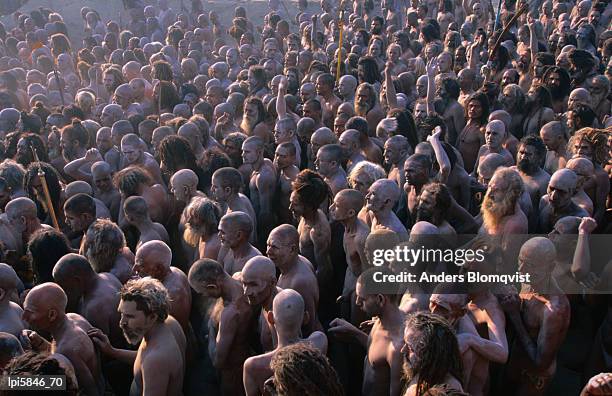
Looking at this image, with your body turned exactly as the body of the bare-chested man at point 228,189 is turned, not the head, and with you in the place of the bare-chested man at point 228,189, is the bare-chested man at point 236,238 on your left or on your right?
on your left

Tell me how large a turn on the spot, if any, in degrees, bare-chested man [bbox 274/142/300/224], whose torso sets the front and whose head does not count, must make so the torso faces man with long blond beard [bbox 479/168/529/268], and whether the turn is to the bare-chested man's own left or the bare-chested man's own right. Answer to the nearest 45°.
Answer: approximately 90° to the bare-chested man's own left

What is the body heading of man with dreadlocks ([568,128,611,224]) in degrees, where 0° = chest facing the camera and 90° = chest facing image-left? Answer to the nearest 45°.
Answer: approximately 45°

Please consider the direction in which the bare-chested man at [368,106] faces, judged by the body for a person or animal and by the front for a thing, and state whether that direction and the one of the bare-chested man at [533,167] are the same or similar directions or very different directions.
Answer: same or similar directions

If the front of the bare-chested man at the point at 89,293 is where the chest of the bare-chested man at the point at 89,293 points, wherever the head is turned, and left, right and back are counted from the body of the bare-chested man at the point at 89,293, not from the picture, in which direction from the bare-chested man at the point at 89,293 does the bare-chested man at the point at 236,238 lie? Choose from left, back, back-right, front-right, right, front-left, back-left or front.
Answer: back

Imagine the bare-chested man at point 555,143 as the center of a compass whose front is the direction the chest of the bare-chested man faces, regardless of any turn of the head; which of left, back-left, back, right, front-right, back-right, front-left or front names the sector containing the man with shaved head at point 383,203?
front

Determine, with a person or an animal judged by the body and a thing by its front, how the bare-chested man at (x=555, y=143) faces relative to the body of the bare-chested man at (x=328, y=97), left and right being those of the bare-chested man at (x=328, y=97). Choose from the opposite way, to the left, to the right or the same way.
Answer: the same way

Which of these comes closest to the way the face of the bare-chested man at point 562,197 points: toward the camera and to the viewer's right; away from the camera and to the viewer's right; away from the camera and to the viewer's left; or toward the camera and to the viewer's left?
toward the camera and to the viewer's left

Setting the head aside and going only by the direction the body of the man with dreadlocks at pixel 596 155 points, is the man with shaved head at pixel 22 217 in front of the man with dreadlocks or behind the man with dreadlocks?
in front
